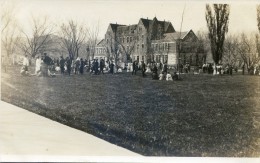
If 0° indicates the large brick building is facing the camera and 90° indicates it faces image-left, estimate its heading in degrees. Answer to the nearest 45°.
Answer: approximately 45°

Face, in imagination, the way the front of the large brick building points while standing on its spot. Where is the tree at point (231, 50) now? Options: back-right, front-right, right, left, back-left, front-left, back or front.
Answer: back-left

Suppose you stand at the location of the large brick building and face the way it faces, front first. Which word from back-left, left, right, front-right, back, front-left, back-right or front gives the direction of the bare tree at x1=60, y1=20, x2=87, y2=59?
front-right

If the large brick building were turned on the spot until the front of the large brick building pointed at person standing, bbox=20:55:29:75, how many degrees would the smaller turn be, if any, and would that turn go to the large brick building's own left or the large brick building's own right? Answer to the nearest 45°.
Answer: approximately 45° to the large brick building's own right

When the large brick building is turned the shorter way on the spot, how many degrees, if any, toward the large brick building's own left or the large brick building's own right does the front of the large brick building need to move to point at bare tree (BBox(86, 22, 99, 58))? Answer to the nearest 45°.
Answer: approximately 45° to the large brick building's own right

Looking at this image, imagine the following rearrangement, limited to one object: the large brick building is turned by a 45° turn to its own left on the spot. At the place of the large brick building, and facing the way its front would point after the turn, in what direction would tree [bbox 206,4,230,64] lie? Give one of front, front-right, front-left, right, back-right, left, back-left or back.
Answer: left

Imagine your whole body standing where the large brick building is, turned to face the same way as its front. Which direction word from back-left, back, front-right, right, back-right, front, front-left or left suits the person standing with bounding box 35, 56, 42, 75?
front-right
